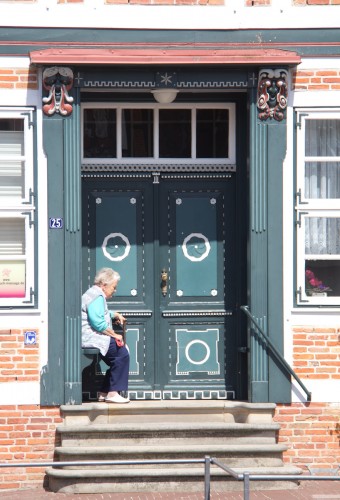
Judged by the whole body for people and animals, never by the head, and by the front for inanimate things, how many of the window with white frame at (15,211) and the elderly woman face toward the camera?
1

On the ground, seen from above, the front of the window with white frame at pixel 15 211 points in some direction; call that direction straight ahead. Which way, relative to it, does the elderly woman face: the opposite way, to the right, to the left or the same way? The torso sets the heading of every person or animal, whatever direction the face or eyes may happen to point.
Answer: to the left

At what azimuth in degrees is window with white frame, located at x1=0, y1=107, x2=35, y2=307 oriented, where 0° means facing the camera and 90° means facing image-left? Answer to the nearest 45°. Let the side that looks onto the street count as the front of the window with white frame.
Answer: approximately 0°

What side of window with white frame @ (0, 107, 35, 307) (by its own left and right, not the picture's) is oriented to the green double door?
left

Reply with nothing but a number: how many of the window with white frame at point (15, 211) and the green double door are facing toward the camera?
2

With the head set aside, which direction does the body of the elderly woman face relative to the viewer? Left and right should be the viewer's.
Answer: facing to the right of the viewer
